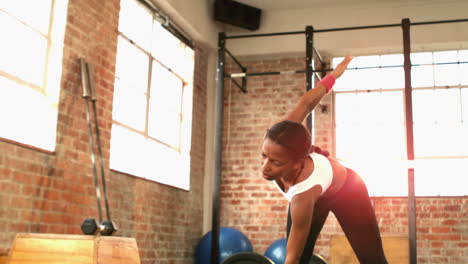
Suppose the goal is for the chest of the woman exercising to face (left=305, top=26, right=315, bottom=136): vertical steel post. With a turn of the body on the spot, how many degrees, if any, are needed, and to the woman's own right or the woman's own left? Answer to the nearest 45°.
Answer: approximately 135° to the woman's own right

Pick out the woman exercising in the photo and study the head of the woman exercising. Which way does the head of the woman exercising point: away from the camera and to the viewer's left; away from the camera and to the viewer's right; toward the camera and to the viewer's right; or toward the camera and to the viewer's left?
toward the camera and to the viewer's left

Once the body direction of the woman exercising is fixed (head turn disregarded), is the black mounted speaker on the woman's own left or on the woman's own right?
on the woman's own right

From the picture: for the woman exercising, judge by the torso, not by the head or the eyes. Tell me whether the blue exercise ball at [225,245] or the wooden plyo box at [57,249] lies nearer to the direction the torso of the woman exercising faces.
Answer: the wooden plyo box

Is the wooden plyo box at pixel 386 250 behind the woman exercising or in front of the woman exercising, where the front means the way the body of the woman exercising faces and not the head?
behind

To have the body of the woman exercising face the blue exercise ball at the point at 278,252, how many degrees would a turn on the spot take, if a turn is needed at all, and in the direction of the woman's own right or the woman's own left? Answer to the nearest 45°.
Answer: approximately 135° to the woman's own right

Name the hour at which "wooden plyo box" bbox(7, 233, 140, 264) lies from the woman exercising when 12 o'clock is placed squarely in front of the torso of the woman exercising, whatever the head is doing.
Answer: The wooden plyo box is roughly at 2 o'clock from the woman exercising.

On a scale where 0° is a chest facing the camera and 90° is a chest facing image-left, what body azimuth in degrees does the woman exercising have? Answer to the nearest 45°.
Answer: approximately 45°

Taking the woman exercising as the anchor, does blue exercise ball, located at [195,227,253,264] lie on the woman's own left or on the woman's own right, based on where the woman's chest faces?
on the woman's own right
